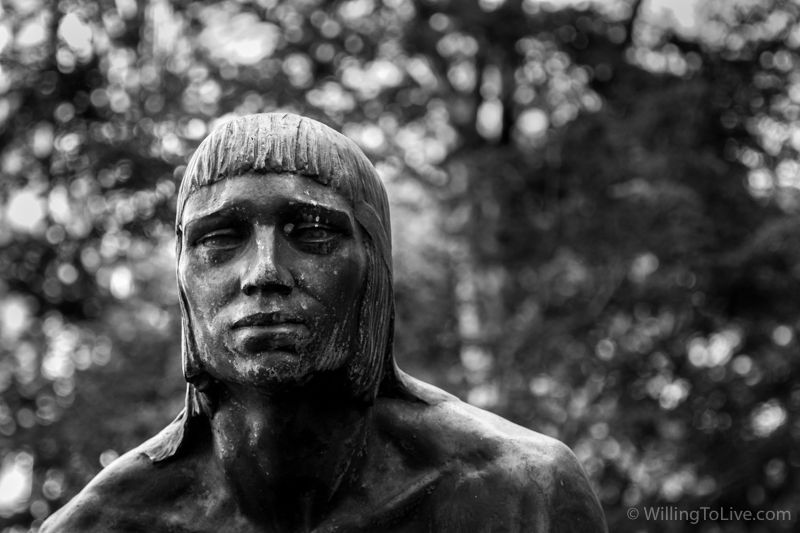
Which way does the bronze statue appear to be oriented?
toward the camera
